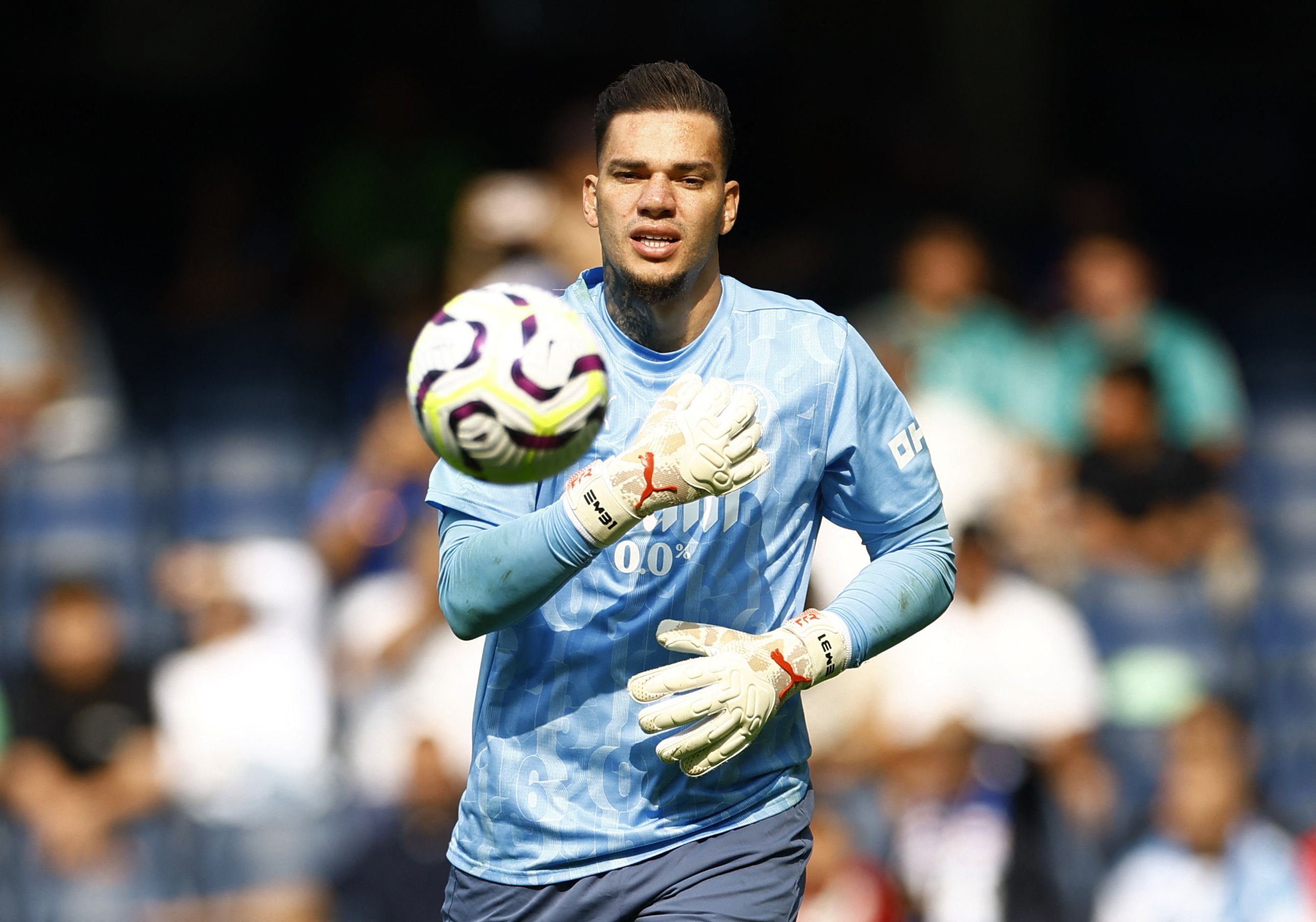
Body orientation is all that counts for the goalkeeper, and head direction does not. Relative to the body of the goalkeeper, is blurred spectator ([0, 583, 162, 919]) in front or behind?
behind

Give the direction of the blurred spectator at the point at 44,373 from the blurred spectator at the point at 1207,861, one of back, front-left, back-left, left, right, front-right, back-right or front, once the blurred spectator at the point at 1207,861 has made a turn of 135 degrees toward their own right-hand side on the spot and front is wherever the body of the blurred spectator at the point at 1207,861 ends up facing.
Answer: front-left

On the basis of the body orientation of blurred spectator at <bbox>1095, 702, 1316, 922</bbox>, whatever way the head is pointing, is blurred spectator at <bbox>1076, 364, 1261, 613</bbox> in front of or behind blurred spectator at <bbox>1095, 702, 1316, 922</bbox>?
behind

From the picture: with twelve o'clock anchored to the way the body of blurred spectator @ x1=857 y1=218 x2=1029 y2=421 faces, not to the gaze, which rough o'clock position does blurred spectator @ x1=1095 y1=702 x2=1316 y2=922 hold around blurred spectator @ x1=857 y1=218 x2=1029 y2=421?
blurred spectator @ x1=1095 y1=702 x2=1316 y2=922 is roughly at 11 o'clock from blurred spectator @ x1=857 y1=218 x2=1029 y2=421.

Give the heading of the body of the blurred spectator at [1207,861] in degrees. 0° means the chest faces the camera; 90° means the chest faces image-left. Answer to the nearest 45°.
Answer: approximately 0°

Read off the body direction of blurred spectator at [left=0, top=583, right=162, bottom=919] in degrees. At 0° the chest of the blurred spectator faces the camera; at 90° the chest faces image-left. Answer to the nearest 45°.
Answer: approximately 0°

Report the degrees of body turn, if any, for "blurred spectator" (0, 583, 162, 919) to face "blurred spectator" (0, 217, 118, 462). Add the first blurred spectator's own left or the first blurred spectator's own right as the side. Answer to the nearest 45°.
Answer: approximately 180°

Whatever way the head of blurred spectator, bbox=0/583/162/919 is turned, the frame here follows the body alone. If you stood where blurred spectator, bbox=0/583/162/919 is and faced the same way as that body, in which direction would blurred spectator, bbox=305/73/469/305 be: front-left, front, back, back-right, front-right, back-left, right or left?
back-left

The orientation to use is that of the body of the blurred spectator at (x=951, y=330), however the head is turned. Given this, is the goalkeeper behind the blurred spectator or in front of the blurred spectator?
in front

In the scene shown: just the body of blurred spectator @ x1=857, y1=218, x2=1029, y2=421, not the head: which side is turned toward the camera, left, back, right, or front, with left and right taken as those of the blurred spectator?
front

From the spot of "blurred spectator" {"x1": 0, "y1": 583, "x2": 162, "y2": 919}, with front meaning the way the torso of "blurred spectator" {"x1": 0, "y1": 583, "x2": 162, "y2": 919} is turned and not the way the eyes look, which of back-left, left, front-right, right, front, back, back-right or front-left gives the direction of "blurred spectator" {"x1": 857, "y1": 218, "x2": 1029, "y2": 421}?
left

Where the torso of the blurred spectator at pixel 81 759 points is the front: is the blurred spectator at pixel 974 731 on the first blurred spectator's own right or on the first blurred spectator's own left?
on the first blurred spectator's own left

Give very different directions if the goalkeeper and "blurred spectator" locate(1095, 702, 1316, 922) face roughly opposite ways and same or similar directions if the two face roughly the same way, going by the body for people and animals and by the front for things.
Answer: same or similar directions

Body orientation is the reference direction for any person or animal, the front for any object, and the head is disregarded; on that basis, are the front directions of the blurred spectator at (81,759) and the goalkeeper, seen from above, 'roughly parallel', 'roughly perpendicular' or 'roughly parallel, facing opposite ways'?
roughly parallel

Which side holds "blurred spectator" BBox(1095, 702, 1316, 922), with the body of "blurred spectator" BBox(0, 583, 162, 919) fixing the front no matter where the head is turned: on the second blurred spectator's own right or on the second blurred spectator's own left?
on the second blurred spectator's own left

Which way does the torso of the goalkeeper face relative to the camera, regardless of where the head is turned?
toward the camera

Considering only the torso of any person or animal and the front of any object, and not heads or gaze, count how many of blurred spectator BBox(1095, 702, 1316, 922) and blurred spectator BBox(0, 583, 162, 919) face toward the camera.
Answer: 2
